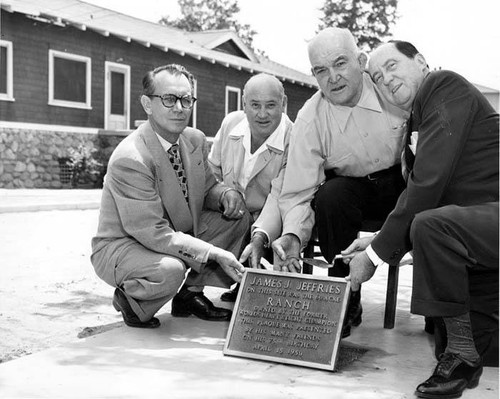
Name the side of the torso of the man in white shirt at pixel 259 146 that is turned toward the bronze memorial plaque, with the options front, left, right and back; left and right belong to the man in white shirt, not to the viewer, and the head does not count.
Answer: front

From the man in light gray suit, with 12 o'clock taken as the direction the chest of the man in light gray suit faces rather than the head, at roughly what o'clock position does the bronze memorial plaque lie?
The bronze memorial plaque is roughly at 12 o'clock from the man in light gray suit.

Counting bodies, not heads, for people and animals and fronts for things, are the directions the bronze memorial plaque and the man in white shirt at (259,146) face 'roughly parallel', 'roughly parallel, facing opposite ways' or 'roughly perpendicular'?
roughly parallel

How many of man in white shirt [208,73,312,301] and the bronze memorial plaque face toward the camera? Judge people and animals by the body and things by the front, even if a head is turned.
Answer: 2

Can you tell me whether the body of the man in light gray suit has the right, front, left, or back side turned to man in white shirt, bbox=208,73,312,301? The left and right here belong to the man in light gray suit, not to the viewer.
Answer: left

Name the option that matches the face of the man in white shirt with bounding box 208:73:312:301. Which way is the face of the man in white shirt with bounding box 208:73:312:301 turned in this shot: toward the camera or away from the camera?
toward the camera

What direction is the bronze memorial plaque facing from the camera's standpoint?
toward the camera

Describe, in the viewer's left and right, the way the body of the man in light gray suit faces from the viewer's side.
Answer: facing the viewer and to the right of the viewer

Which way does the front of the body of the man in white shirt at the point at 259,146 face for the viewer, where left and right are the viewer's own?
facing the viewer

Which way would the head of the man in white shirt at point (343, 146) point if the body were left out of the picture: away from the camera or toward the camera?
toward the camera

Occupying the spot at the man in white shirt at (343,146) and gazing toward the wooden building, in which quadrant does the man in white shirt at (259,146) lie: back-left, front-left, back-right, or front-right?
front-left
